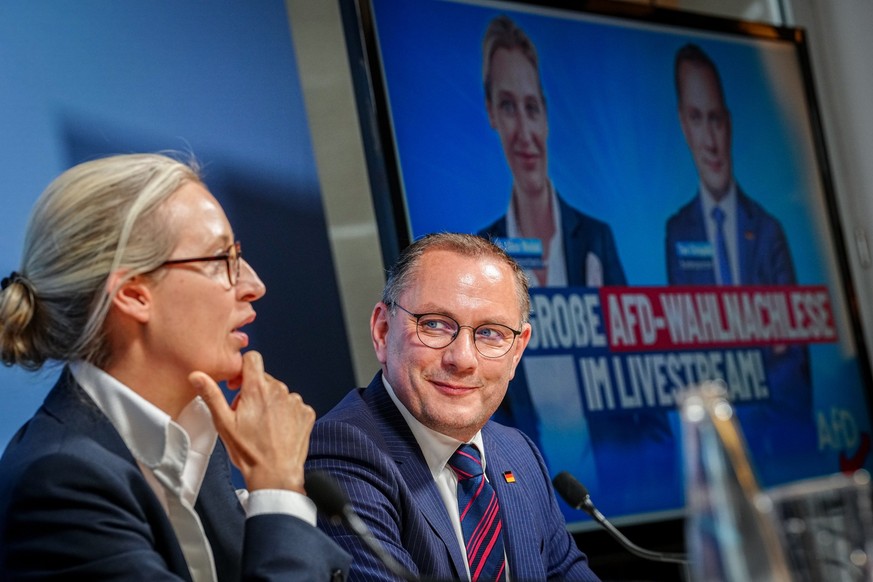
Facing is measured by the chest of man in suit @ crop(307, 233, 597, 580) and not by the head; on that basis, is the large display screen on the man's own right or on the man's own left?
on the man's own left

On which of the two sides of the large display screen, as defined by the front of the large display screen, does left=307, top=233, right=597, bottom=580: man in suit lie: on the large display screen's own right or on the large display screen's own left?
on the large display screen's own right

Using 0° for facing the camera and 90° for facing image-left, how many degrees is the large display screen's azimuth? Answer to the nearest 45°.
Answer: approximately 315°
